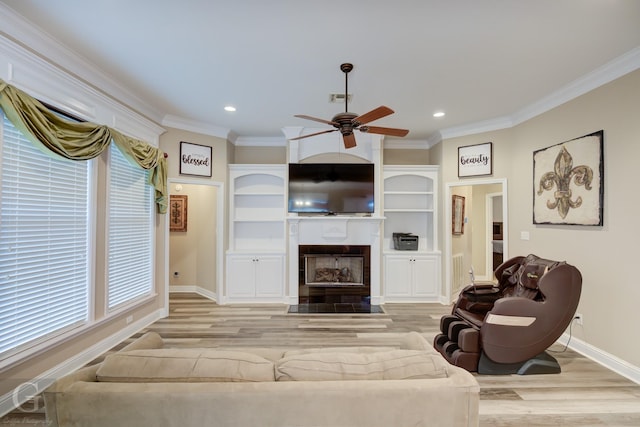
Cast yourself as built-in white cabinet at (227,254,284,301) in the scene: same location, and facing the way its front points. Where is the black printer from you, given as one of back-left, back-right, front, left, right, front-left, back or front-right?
left

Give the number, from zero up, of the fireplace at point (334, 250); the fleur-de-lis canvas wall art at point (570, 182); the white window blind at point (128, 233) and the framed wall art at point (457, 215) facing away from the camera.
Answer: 0

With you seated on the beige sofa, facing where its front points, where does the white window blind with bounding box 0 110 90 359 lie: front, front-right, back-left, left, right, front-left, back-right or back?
front-left

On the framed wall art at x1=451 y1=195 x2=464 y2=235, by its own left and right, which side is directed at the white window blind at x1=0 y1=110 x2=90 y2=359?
right

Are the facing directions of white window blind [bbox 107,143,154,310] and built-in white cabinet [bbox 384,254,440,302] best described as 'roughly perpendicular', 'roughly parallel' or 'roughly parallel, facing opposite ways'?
roughly perpendicular

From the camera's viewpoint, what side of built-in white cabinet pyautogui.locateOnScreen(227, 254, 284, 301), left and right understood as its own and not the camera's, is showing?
front

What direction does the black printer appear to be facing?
toward the camera

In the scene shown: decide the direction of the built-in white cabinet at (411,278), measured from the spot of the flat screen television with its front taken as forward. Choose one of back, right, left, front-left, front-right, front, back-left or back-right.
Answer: left

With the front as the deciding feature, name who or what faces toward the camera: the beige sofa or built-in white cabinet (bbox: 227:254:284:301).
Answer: the built-in white cabinet

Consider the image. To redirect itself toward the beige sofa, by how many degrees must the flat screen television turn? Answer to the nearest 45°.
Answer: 0° — it already faces it

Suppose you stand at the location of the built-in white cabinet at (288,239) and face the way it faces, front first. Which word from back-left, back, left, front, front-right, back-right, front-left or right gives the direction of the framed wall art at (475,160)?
left

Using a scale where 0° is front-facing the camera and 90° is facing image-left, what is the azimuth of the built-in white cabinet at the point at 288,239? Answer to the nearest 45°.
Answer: approximately 0°

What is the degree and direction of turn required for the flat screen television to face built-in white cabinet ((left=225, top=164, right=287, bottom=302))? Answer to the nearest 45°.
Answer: approximately 90° to its right

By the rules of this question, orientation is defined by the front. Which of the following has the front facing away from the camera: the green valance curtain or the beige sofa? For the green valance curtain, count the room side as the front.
the beige sofa

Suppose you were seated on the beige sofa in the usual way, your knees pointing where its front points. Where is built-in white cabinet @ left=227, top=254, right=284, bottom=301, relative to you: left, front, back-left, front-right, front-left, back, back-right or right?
front

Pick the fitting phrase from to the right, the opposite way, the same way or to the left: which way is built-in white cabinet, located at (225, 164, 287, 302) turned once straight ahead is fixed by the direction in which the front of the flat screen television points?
the same way
